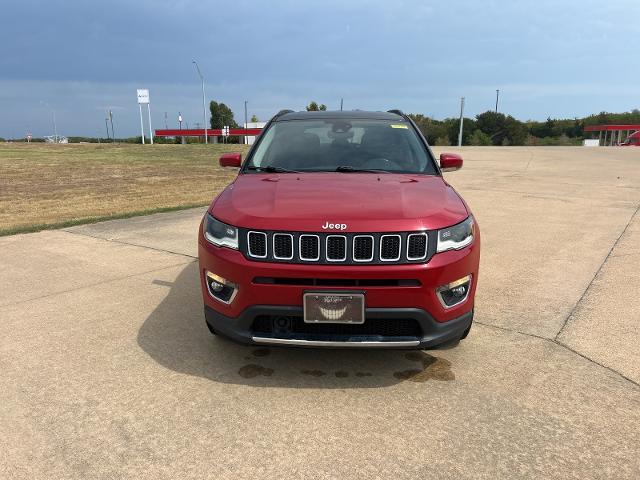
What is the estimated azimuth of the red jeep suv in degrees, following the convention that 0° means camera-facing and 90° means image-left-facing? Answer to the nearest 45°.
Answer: approximately 0°
